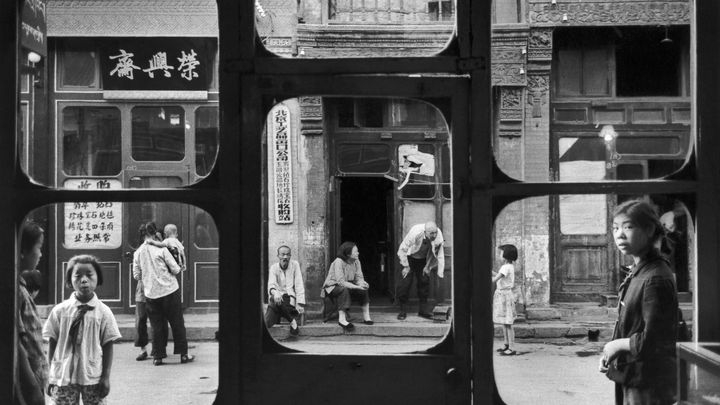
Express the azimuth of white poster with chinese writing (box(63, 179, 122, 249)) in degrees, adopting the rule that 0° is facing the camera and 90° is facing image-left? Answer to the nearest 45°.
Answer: approximately 0°

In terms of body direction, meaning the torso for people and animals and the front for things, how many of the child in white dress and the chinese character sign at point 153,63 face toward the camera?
1

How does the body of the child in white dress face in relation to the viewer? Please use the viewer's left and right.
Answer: facing to the left of the viewer

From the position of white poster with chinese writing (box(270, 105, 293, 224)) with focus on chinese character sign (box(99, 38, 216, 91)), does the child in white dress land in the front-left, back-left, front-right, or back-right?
back-left

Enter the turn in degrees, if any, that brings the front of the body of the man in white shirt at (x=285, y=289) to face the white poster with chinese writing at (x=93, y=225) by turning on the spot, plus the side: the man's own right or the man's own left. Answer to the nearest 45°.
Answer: approximately 135° to the man's own right

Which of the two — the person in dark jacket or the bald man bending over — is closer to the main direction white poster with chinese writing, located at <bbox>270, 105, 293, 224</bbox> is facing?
the person in dark jacket
